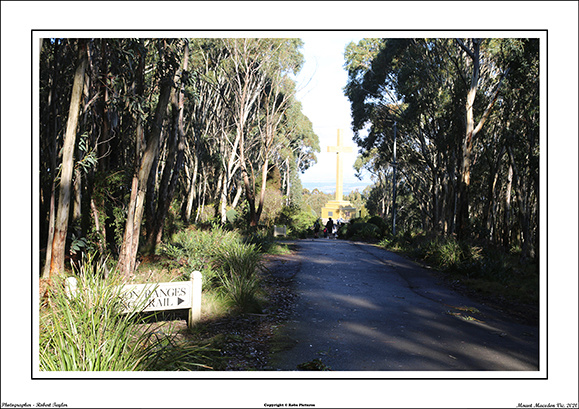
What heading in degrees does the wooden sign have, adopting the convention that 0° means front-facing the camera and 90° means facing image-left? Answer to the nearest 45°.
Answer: approximately 0°

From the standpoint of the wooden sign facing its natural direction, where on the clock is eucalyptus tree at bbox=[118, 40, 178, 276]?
The eucalyptus tree is roughly at 6 o'clock from the wooden sign.

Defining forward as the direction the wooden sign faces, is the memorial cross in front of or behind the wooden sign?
behind

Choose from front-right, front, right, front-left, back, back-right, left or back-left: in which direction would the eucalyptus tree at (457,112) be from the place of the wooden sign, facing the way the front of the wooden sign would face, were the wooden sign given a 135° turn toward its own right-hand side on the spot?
right

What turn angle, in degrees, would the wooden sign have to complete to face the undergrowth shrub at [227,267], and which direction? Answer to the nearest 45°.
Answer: approximately 135° to its left

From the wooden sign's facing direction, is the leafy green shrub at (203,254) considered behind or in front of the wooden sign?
behind

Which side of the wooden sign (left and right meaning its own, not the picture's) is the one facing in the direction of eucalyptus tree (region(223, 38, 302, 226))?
back

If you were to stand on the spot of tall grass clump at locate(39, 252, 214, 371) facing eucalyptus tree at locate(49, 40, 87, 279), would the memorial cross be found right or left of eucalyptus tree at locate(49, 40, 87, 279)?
right
